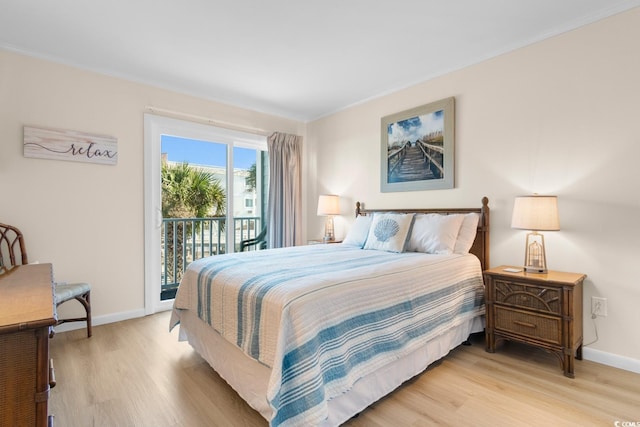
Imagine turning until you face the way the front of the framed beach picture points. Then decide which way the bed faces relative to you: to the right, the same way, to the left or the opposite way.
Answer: the same way

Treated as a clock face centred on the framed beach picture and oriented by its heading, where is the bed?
The bed is roughly at 11 o'clock from the framed beach picture.

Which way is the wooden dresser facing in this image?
to the viewer's right

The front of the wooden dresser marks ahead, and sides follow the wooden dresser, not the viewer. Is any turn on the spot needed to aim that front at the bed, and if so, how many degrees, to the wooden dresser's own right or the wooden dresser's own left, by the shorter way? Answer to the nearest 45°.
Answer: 0° — it already faces it

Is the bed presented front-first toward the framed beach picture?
no

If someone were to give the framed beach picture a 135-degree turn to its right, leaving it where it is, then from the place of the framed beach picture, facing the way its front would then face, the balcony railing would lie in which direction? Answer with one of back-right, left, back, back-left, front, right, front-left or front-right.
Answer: left

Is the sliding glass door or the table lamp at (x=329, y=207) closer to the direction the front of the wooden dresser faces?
the table lamp

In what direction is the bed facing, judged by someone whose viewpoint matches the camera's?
facing the viewer and to the left of the viewer

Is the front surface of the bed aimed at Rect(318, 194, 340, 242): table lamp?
no

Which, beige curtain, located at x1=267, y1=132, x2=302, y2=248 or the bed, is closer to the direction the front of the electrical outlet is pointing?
the bed

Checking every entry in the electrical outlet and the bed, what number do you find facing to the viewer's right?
0

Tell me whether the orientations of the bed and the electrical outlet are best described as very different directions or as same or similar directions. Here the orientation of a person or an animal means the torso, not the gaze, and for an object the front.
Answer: same or similar directions

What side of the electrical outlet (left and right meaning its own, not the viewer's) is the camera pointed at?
front

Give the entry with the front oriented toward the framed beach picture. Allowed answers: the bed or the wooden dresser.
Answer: the wooden dresser

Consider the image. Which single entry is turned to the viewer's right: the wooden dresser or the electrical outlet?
the wooden dresser
